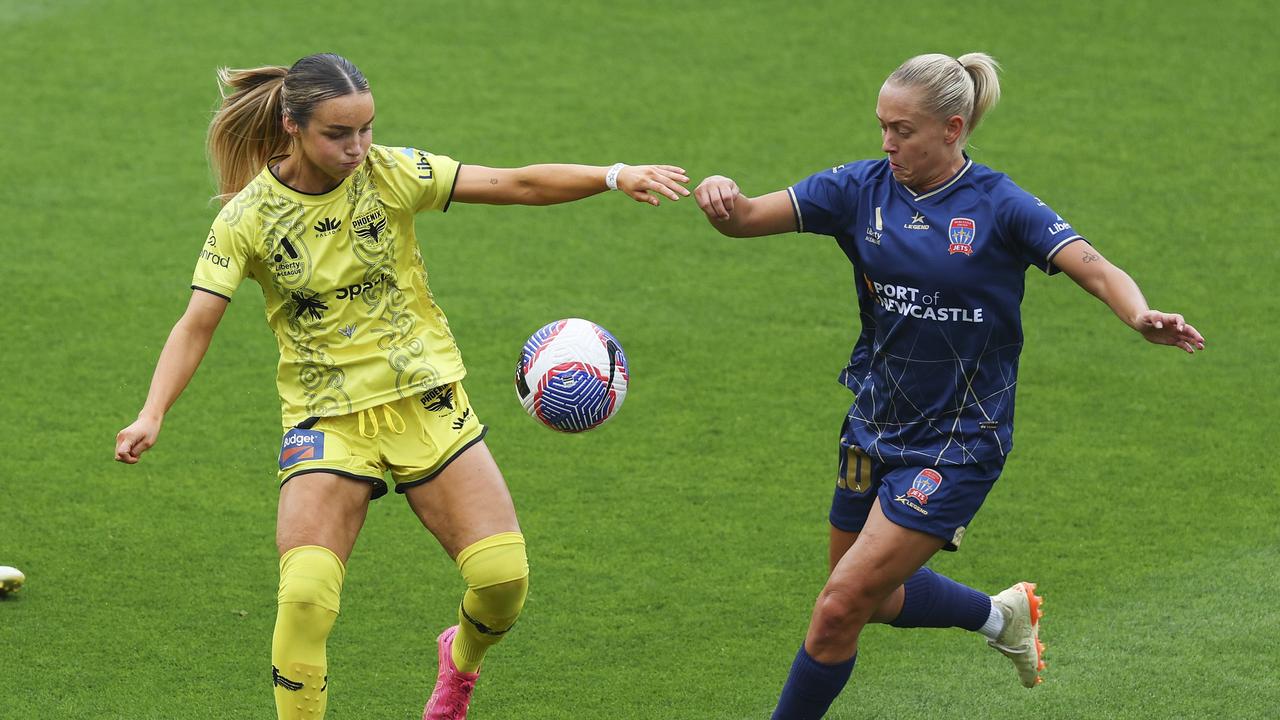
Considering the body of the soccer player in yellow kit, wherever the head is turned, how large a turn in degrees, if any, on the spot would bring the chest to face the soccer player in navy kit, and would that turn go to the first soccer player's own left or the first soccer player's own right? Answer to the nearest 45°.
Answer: approximately 90° to the first soccer player's own left

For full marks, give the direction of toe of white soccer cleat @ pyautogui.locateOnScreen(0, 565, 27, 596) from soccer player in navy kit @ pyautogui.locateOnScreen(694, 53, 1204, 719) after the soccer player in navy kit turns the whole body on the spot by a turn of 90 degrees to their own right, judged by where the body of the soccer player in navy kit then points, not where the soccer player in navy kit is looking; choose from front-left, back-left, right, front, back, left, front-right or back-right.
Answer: front-left

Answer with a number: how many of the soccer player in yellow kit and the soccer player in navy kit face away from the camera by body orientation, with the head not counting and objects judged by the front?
0

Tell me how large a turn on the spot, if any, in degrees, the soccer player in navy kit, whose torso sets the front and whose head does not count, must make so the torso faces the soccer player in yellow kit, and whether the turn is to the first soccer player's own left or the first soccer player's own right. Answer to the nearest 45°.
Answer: approximately 45° to the first soccer player's own right

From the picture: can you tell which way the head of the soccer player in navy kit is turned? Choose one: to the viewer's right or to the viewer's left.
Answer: to the viewer's left

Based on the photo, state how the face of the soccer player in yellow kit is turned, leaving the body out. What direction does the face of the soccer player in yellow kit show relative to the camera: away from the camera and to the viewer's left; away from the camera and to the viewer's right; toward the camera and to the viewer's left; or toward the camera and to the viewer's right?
toward the camera and to the viewer's right

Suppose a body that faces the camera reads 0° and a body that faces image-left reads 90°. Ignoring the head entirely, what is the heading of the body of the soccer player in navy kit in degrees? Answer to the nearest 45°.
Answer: approximately 45°

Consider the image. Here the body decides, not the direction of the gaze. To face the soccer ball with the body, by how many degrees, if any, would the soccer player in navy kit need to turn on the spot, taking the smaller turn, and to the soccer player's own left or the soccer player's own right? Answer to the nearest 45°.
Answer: approximately 45° to the soccer player's own right
